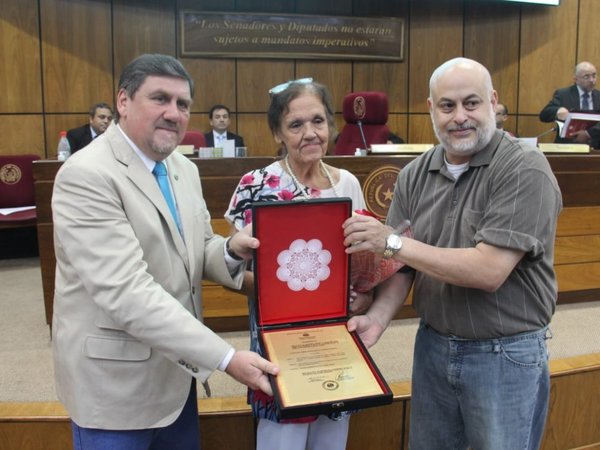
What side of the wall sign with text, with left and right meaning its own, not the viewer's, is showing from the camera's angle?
front

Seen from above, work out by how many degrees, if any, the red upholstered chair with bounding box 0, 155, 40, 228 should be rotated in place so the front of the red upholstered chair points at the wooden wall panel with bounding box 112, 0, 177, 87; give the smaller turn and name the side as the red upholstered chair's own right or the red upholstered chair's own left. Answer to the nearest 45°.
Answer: approximately 135° to the red upholstered chair's own left

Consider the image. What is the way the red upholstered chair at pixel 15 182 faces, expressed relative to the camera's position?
facing the viewer

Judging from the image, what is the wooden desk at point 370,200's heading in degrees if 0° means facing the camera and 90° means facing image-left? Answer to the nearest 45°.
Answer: approximately 0°

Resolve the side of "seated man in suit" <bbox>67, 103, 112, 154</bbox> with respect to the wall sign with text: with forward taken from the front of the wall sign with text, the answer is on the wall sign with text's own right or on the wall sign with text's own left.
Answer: on the wall sign with text's own right

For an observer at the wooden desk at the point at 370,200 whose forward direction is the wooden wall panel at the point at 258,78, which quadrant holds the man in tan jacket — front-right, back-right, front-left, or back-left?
back-left

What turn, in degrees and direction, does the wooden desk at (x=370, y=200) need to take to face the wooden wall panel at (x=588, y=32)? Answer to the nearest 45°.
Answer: approximately 135° to its left

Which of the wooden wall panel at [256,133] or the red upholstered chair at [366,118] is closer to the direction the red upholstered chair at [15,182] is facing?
the red upholstered chair

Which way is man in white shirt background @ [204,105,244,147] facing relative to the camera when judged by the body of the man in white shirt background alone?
toward the camera

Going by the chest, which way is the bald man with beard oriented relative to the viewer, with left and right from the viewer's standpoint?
facing the viewer and to the left of the viewer

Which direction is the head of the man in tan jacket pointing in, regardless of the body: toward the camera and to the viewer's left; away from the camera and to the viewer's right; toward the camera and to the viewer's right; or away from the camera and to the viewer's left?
toward the camera and to the viewer's right
